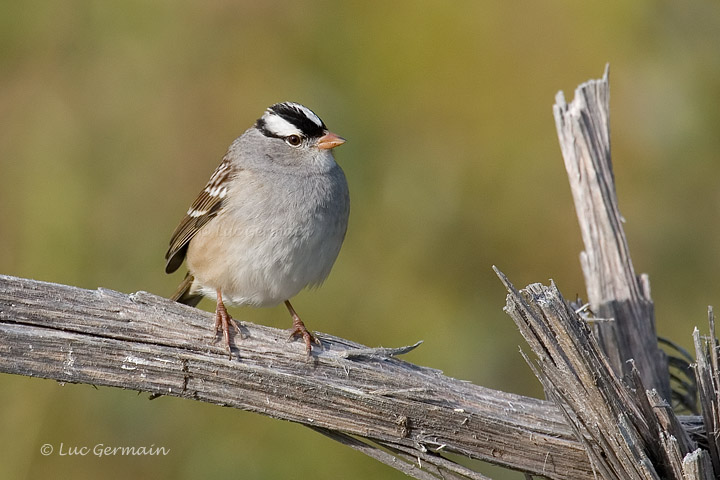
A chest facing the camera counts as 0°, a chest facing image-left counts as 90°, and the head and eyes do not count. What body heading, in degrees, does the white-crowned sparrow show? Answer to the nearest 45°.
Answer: approximately 315°
